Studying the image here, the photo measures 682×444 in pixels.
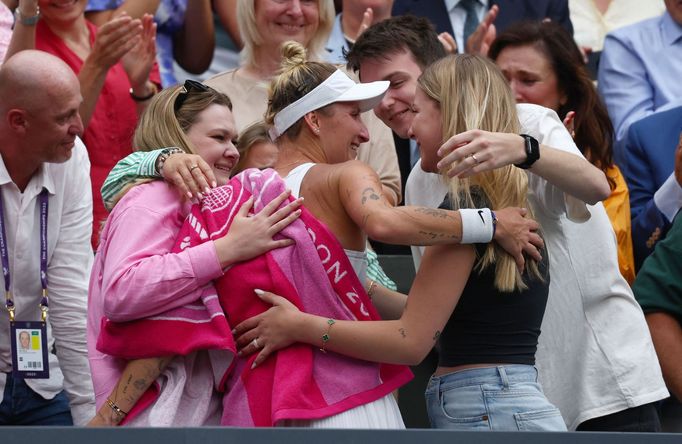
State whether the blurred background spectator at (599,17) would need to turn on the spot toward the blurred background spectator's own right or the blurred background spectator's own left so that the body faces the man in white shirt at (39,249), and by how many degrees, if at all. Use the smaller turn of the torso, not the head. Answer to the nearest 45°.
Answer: approximately 45° to the blurred background spectator's own right

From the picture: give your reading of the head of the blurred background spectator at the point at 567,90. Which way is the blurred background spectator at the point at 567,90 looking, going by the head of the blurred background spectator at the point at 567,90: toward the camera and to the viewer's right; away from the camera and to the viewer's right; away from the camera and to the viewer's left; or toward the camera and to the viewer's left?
toward the camera and to the viewer's left

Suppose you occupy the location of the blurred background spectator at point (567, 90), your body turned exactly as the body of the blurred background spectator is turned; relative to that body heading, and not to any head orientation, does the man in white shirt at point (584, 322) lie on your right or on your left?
on your left

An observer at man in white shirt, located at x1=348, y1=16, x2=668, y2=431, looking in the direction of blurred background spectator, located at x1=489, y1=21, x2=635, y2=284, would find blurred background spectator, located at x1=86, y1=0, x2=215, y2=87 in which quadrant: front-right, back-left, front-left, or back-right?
front-left

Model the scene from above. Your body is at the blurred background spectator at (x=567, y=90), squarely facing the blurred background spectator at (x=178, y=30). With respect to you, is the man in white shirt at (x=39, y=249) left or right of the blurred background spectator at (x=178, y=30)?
left

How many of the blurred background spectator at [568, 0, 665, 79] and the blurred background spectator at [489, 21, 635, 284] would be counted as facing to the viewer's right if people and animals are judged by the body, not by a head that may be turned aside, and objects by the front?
0

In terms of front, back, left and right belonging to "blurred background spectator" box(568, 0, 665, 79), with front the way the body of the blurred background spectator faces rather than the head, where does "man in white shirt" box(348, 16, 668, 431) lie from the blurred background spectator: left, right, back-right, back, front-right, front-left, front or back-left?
front

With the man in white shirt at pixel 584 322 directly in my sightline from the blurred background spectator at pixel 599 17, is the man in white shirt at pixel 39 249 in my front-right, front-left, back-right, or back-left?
front-right

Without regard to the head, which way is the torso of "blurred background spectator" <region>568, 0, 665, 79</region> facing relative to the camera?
toward the camera

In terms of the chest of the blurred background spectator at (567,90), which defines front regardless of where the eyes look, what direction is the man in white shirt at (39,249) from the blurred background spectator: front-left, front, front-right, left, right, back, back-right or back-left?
front

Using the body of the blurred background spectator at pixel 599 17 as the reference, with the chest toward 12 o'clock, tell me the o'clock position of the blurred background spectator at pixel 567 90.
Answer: the blurred background spectator at pixel 567 90 is roughly at 12 o'clock from the blurred background spectator at pixel 599 17.

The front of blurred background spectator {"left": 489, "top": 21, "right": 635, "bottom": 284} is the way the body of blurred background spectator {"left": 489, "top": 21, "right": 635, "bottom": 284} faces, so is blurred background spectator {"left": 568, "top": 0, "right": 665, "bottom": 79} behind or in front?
behind

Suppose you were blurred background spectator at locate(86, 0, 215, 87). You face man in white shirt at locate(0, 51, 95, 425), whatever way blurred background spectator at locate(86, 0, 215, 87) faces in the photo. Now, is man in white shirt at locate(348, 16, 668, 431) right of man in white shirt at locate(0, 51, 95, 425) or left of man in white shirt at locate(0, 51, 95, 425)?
left

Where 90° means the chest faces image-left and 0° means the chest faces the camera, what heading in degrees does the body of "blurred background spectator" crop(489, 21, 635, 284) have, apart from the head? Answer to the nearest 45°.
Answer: approximately 45°
